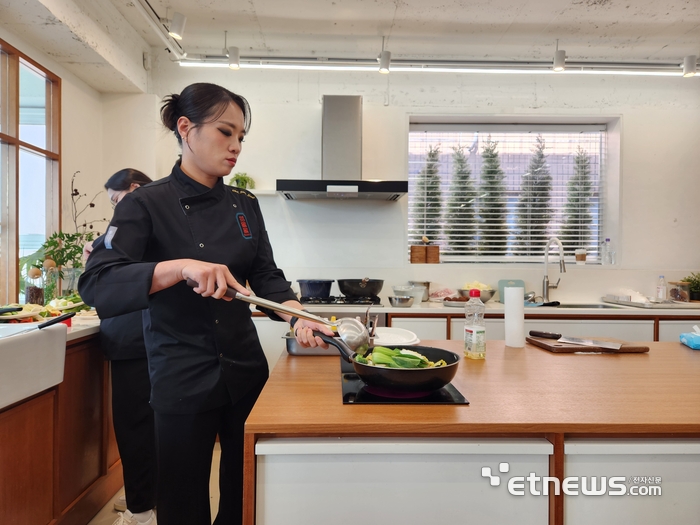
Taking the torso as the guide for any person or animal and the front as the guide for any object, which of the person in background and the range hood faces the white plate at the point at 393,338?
the range hood

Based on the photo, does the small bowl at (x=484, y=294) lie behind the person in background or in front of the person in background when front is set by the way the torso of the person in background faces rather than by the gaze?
behind

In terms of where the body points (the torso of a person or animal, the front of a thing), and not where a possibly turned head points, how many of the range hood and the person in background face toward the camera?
1

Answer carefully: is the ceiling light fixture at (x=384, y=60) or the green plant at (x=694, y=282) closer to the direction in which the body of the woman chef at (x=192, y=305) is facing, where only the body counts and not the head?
the green plant

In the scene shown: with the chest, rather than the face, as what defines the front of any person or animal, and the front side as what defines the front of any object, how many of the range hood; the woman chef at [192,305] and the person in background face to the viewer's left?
1

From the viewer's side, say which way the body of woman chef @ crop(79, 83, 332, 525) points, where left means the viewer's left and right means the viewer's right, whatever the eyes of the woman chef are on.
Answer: facing the viewer and to the right of the viewer

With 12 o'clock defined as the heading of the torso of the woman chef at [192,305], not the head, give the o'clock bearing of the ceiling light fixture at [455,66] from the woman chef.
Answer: The ceiling light fixture is roughly at 9 o'clock from the woman chef.

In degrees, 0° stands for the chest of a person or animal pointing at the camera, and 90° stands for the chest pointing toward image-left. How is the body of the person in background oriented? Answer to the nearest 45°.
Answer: approximately 90°

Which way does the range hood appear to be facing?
toward the camera

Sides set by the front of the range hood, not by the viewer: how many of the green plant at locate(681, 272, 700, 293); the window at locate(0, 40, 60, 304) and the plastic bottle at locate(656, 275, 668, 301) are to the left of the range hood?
2

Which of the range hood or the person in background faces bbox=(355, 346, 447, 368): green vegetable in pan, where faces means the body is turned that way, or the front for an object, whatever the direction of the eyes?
the range hood
